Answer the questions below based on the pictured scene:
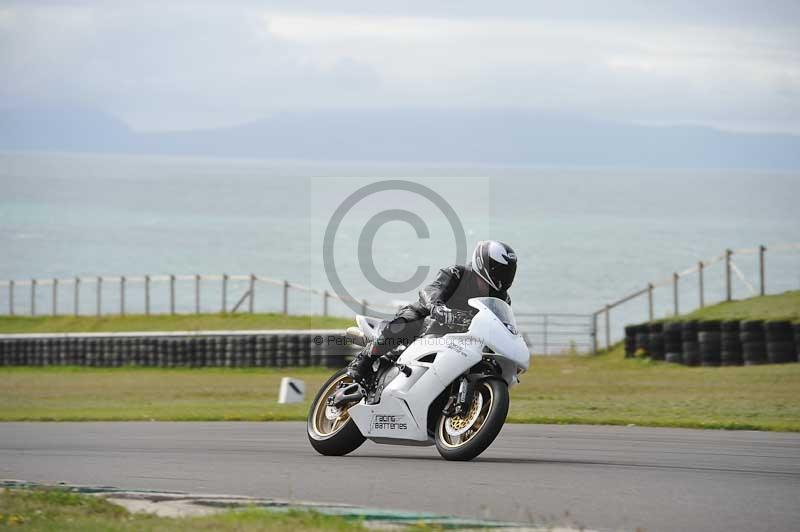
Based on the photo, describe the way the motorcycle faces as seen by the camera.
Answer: facing the viewer and to the right of the viewer

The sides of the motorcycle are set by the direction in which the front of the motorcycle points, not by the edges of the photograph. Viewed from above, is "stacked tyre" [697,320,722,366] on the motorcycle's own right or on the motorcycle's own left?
on the motorcycle's own left

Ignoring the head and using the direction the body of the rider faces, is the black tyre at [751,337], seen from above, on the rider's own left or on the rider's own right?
on the rider's own left

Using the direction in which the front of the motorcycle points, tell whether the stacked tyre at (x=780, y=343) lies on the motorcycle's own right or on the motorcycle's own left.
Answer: on the motorcycle's own left

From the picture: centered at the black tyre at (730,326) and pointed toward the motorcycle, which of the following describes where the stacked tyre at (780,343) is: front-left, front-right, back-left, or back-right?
front-left

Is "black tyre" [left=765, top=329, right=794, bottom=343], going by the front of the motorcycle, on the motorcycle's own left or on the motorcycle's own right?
on the motorcycle's own left

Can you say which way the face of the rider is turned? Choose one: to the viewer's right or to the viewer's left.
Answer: to the viewer's right

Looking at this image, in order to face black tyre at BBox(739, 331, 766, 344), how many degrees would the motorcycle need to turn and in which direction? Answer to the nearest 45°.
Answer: approximately 90° to its left
